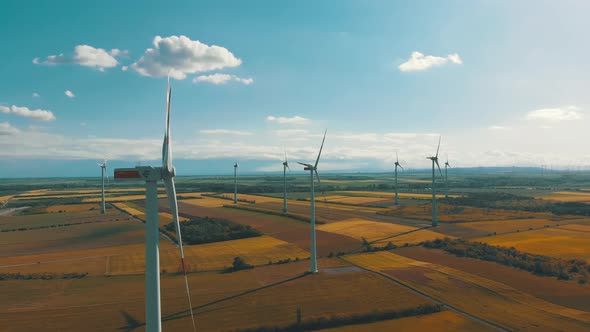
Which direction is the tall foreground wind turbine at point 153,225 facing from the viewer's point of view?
to the viewer's right
